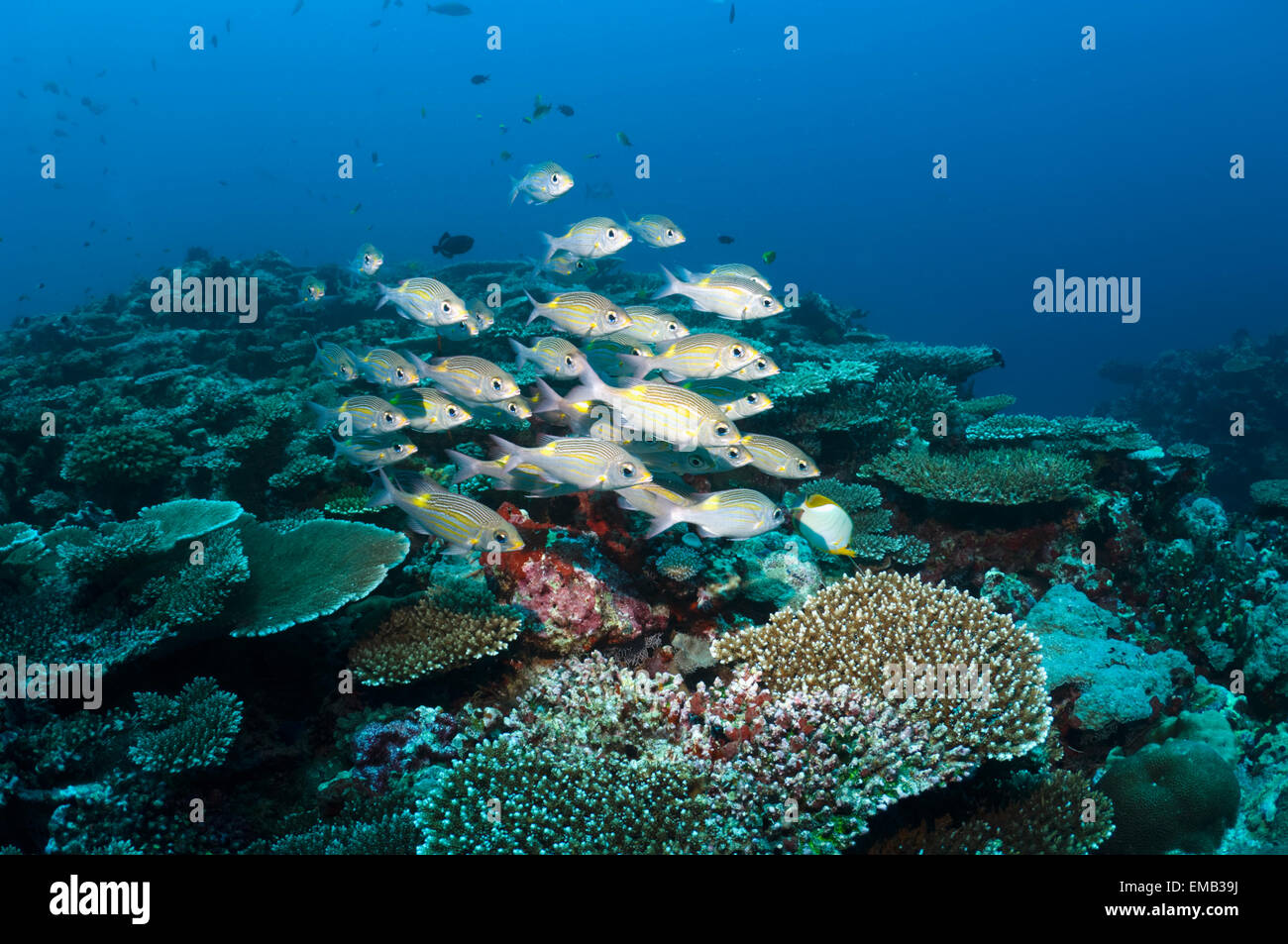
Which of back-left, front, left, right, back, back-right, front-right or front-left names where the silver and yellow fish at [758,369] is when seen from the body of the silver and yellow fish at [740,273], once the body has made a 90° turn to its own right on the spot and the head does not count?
front

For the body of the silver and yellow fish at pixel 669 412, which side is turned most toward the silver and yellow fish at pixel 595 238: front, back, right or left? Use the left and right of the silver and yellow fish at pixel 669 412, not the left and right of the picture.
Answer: left

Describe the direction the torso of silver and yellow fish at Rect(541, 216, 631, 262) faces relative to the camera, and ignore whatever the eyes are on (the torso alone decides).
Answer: to the viewer's right

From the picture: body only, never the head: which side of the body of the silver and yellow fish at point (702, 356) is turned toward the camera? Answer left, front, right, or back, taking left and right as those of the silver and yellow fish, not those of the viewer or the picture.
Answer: right

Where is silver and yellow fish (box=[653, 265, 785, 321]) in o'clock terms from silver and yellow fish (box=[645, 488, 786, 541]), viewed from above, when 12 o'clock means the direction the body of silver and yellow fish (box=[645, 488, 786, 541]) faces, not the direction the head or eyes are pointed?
silver and yellow fish (box=[653, 265, 785, 321]) is roughly at 9 o'clock from silver and yellow fish (box=[645, 488, 786, 541]).

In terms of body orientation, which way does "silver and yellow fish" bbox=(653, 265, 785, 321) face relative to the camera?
to the viewer's right

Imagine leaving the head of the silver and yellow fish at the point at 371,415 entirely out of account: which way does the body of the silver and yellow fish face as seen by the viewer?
to the viewer's right
